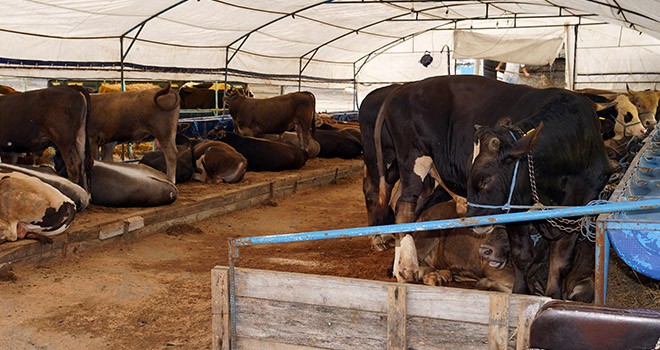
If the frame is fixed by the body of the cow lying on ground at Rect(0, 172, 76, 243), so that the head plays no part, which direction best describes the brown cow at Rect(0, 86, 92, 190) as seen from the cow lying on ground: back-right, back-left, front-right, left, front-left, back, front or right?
right

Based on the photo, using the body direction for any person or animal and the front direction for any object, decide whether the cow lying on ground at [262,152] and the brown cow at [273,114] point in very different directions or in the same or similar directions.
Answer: same or similar directions

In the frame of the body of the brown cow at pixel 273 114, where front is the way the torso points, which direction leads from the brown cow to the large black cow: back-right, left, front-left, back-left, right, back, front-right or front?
left

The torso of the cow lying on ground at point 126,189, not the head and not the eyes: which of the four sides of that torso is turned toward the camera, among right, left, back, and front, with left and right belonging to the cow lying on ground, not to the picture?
left

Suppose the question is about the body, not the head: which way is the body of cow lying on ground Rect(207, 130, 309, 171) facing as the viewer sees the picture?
to the viewer's left

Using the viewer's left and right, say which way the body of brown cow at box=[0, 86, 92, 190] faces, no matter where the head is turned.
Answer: facing to the left of the viewer

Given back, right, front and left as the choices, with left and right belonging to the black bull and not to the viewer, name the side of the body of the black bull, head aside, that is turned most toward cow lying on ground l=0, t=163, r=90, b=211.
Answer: back
